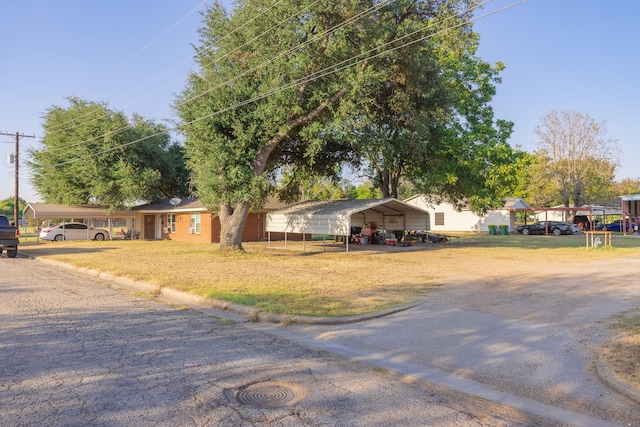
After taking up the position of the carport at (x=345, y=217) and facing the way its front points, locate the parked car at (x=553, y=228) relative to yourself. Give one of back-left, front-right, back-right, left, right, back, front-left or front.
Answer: left

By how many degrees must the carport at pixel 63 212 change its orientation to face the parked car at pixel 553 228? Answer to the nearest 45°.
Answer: approximately 135° to its left

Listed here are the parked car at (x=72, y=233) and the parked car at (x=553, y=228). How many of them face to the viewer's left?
1

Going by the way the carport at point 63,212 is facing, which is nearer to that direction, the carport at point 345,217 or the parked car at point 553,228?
the carport

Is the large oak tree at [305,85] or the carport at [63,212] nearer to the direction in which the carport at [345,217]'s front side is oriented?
the large oak tree

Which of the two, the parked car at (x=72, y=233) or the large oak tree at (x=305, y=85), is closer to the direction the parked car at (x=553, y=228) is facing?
the parked car

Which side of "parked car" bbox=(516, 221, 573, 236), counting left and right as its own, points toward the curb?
left

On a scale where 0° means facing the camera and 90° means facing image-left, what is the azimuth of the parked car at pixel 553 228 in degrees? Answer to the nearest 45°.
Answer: approximately 90°

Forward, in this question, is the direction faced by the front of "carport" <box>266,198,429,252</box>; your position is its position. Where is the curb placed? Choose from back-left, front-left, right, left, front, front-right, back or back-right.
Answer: front-right
